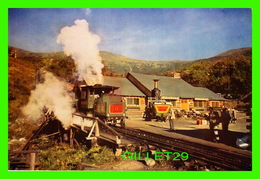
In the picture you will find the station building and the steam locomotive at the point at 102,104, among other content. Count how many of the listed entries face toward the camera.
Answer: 1

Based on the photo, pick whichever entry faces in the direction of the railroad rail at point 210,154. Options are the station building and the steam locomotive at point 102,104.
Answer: the station building

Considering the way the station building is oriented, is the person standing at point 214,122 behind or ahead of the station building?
ahead

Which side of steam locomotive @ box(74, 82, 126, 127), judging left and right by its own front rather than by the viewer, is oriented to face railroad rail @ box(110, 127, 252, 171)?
back

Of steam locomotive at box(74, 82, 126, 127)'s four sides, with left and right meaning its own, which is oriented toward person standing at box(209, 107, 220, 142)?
back

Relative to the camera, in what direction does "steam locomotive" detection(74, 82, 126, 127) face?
facing away from the viewer and to the left of the viewer

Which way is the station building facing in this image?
toward the camera

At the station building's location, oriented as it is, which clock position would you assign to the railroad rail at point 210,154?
The railroad rail is roughly at 12 o'clock from the station building.
